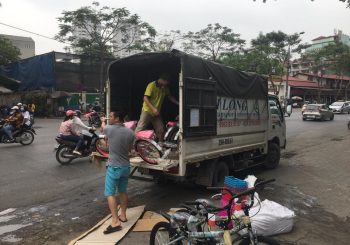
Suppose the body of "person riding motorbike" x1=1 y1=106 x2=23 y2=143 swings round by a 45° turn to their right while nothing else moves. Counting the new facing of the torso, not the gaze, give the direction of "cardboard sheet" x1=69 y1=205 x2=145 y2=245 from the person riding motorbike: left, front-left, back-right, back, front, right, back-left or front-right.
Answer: back-left

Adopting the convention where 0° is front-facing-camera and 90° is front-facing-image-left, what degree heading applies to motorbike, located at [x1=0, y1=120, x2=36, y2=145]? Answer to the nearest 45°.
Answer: approximately 90°

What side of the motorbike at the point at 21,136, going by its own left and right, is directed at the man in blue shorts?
left

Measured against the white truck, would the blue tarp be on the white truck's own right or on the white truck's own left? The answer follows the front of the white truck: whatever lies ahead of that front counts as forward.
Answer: on the white truck's own left

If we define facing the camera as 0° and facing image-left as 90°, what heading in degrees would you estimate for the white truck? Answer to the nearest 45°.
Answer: approximately 225°

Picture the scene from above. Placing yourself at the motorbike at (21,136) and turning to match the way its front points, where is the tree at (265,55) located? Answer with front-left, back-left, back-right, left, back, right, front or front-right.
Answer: back-right

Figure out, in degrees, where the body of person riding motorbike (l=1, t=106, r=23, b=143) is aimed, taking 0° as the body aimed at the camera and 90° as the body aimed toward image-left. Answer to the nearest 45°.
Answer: approximately 90°
